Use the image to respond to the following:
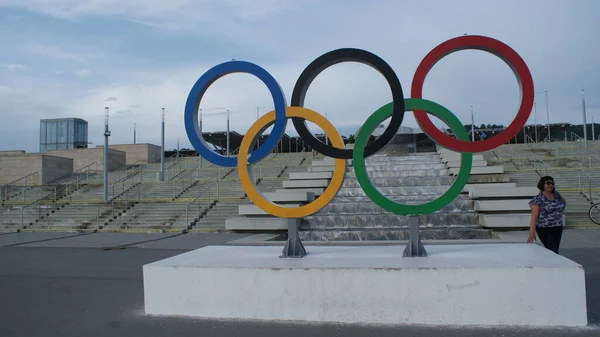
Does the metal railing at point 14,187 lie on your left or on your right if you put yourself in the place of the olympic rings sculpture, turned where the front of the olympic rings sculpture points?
on your right

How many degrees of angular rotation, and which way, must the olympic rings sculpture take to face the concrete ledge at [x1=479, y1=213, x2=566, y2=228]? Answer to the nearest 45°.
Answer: approximately 135° to its left

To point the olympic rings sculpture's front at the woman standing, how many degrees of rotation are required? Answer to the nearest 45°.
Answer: approximately 90° to its left

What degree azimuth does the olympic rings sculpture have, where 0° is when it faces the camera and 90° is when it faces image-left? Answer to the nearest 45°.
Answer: approximately 0°

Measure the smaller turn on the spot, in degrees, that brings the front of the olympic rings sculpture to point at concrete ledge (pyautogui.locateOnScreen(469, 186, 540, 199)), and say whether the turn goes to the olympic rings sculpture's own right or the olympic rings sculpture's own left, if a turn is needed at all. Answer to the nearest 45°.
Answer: approximately 135° to the olympic rings sculpture's own left

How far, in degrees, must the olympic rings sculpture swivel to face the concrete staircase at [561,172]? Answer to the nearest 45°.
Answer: approximately 135° to its left

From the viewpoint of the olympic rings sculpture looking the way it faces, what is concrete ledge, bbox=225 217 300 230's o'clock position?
The concrete ledge is roughly at 5 o'clock from the olympic rings sculpture.

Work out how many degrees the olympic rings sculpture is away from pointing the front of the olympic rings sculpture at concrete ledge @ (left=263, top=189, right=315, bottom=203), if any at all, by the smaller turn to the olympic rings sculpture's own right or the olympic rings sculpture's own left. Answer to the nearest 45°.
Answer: approximately 180°

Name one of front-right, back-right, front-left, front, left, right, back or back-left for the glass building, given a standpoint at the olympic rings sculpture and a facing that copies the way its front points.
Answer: back-right

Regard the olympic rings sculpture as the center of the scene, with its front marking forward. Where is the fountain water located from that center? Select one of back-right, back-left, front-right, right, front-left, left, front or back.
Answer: back

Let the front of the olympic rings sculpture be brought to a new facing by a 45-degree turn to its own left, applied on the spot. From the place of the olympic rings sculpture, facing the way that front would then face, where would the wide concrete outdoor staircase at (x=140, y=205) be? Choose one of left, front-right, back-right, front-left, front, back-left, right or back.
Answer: back

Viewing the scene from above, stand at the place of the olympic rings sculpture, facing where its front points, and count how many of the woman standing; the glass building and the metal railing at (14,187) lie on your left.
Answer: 1
